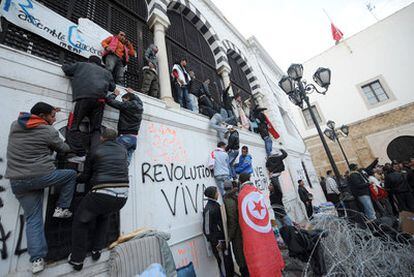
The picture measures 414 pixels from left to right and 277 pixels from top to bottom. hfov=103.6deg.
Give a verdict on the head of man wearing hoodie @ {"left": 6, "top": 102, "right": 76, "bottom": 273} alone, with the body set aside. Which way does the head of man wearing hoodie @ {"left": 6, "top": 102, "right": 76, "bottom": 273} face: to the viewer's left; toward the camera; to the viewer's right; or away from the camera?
to the viewer's right

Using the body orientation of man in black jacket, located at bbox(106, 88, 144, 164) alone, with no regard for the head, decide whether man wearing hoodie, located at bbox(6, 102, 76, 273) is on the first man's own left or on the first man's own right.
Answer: on the first man's own left

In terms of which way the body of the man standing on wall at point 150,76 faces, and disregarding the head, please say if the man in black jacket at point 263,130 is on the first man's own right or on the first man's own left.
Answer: on the first man's own left

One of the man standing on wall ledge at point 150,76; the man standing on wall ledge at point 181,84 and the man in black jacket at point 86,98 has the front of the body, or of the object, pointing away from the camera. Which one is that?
the man in black jacket

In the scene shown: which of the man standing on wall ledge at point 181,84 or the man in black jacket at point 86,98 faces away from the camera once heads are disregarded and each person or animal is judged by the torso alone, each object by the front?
the man in black jacket

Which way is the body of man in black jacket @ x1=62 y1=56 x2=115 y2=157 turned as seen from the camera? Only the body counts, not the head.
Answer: away from the camera

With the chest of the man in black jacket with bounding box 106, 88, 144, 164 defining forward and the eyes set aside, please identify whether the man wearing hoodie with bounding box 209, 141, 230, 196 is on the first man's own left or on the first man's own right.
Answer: on the first man's own right

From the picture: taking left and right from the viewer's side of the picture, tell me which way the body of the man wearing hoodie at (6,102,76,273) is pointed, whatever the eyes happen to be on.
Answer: facing away from the viewer and to the right of the viewer

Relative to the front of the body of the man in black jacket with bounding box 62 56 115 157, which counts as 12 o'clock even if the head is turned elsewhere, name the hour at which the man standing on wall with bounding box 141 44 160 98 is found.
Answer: The man standing on wall is roughly at 2 o'clock from the man in black jacket.
